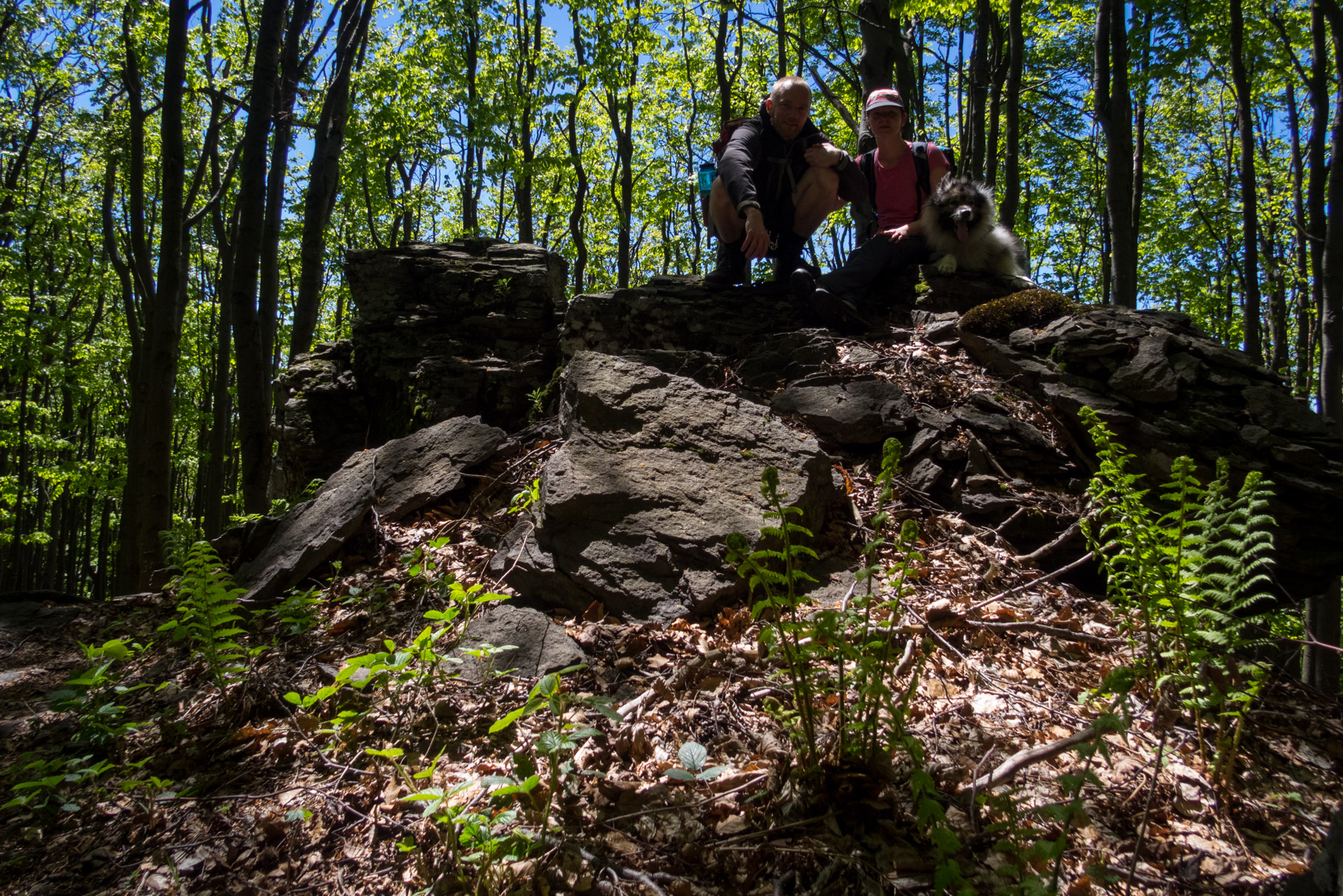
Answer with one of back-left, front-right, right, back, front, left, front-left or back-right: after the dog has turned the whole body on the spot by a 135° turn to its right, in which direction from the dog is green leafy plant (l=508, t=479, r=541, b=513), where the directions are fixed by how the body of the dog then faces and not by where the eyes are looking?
back-left

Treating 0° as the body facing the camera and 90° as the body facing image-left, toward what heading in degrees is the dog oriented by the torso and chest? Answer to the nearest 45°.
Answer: approximately 45°

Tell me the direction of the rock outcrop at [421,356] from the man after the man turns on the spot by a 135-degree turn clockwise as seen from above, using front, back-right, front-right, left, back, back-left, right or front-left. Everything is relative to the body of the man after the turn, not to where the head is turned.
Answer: front-left

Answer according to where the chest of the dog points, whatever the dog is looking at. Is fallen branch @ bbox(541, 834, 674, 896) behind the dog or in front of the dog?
in front

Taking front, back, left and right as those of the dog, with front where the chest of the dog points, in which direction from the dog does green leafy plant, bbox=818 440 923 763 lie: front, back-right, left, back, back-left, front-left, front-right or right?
front-left

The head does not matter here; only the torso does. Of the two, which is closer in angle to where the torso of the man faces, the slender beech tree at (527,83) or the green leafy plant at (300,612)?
the green leafy plant

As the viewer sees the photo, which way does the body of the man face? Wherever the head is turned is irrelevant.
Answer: toward the camera

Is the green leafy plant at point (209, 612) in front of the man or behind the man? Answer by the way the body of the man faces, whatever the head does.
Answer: in front

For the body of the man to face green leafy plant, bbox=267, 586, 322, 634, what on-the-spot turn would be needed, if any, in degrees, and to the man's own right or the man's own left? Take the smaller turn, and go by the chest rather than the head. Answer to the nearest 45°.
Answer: approximately 45° to the man's own right

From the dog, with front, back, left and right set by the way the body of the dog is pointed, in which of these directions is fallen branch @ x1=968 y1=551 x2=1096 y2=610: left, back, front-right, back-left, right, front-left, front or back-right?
front-left

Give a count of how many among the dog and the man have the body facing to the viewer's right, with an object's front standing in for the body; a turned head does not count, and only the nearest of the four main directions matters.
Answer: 0

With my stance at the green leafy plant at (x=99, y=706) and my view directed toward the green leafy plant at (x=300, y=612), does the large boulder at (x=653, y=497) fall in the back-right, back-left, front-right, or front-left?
front-right

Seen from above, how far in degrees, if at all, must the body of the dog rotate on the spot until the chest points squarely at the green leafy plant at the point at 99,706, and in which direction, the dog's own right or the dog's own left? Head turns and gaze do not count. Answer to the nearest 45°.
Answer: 0° — it already faces it

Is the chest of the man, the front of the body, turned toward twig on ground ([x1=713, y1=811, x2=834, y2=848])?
yes

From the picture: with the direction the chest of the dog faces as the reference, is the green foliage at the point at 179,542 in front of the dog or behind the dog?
in front
